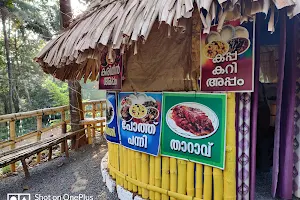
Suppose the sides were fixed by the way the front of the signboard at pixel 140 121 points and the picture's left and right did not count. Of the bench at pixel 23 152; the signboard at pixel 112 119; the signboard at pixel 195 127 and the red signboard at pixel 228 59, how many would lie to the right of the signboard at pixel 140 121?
2

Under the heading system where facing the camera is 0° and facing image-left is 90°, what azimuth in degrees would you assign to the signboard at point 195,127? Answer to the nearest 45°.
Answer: approximately 45°

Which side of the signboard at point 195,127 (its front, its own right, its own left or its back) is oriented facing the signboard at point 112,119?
right

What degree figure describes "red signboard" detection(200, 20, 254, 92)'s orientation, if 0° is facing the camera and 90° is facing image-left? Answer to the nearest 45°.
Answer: approximately 0°

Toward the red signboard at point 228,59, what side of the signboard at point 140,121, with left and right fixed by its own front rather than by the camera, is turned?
left

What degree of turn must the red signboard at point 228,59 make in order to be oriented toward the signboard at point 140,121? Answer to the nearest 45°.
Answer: approximately 90° to its right
